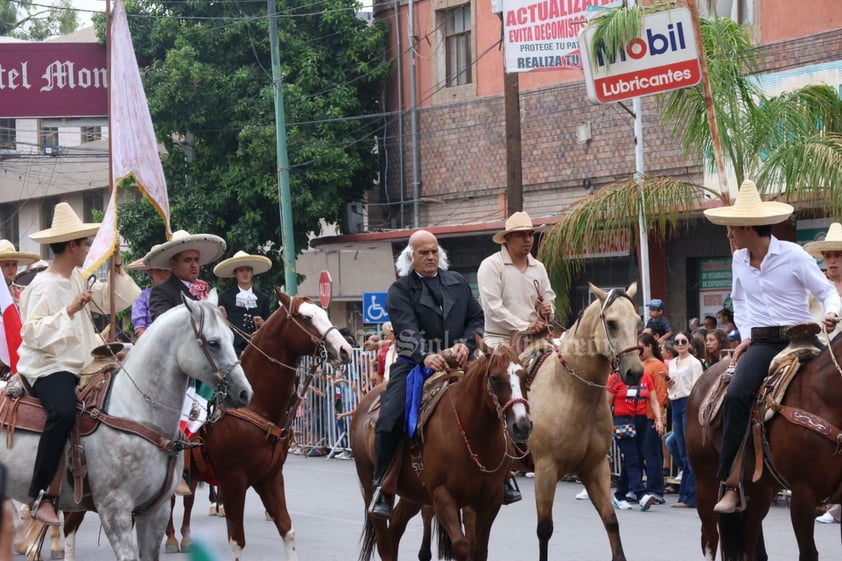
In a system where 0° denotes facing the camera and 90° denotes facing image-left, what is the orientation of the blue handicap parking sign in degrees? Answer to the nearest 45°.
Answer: approximately 0°

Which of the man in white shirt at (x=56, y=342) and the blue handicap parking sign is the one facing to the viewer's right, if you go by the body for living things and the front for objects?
the man in white shirt

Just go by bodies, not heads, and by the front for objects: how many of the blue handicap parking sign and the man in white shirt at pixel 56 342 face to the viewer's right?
1

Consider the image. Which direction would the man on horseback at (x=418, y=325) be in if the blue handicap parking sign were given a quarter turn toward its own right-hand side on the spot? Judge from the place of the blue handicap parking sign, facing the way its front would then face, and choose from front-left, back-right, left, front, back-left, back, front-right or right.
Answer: left

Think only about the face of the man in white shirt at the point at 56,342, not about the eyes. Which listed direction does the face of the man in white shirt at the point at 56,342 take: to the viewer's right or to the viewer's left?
to the viewer's right

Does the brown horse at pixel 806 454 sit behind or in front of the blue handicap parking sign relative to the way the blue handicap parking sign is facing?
in front

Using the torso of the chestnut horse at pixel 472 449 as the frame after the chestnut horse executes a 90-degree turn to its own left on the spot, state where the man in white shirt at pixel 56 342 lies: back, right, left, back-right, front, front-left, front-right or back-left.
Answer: back-left

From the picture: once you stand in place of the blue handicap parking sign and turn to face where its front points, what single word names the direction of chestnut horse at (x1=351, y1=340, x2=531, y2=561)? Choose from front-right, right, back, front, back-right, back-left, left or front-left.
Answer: front

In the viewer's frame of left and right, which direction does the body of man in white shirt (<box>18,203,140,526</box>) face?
facing to the right of the viewer

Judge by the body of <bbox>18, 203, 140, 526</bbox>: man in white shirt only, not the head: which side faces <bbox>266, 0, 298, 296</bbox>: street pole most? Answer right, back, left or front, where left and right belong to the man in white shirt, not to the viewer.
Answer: left

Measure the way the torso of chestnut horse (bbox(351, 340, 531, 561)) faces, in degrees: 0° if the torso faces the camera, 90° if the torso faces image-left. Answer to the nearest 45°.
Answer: approximately 315°

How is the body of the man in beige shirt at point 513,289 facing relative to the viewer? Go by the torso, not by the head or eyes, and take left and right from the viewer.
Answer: facing the viewer and to the right of the viewer

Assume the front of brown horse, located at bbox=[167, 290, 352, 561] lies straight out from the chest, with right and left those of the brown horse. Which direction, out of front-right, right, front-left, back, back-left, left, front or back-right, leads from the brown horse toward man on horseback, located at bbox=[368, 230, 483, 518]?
front
